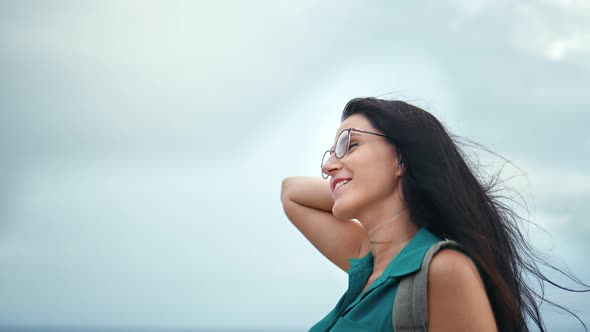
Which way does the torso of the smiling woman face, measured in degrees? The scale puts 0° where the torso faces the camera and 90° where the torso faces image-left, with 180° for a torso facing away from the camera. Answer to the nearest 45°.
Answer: approximately 45°

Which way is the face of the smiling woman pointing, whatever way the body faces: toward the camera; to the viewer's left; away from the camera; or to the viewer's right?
to the viewer's left
